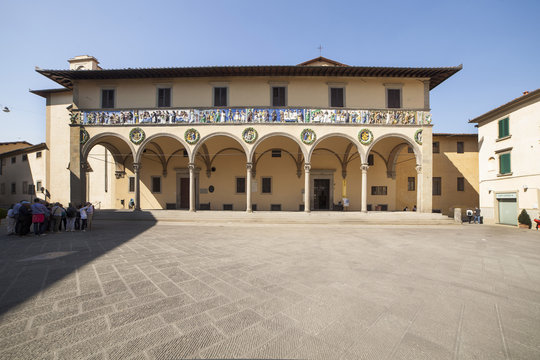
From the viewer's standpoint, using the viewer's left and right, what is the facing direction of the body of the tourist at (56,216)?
facing away from the viewer

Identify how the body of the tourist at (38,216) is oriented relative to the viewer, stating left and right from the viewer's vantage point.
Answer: facing away from the viewer

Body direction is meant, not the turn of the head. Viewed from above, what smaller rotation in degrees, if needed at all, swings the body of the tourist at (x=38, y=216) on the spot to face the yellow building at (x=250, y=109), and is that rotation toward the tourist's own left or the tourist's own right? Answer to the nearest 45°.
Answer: approximately 90° to the tourist's own right

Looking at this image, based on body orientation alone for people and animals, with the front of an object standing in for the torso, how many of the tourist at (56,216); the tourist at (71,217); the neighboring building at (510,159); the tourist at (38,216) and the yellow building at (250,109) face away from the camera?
3

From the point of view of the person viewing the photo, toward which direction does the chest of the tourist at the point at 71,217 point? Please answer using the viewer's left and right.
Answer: facing away from the viewer

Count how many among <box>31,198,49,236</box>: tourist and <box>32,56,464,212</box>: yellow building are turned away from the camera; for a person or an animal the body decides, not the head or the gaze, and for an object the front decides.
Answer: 1

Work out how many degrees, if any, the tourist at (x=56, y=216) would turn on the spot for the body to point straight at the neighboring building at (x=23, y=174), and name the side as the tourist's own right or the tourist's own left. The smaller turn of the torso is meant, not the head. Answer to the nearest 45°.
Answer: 0° — they already face it

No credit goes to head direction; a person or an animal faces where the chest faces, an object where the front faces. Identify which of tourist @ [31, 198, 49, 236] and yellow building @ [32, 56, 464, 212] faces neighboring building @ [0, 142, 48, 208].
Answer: the tourist
